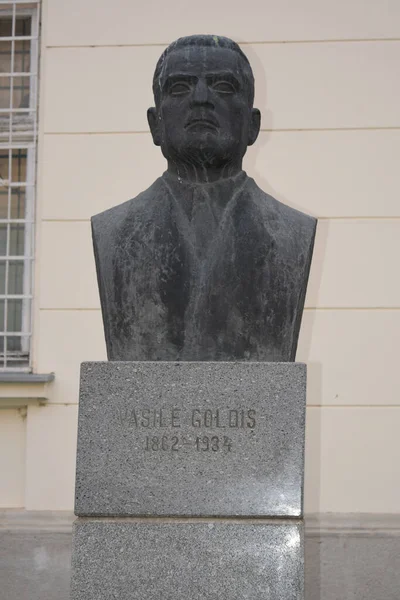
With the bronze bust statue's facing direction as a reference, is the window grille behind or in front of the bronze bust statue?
behind

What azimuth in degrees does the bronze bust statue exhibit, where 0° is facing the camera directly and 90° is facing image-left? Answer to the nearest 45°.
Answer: approximately 0°
